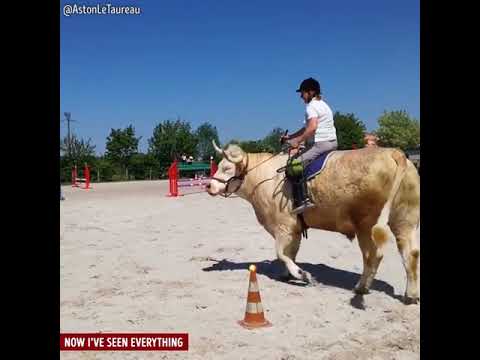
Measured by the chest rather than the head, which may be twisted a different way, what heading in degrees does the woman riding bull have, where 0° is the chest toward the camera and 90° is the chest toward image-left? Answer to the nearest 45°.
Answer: approximately 90°

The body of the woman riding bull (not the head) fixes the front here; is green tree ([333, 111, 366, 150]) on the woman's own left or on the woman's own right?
on the woman's own right

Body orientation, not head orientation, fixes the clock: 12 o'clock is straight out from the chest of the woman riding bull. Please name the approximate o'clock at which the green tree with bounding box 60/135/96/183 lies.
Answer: The green tree is roughly at 2 o'clock from the woman riding bull.

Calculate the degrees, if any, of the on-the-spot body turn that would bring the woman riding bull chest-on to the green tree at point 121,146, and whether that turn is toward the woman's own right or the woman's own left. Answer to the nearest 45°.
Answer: approximately 45° to the woman's own right

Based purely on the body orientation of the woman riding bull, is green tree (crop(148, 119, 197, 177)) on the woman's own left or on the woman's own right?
on the woman's own right

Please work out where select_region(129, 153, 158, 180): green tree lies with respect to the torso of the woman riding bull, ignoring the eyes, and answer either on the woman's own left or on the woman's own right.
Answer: on the woman's own right

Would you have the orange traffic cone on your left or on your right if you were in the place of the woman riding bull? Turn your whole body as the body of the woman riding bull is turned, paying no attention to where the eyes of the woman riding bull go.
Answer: on your left

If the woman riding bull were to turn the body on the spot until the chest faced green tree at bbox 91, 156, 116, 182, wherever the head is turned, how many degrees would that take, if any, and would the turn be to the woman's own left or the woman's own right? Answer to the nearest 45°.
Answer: approximately 45° to the woman's own right

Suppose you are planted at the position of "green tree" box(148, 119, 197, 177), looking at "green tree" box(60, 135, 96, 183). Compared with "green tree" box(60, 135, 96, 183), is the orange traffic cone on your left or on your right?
left

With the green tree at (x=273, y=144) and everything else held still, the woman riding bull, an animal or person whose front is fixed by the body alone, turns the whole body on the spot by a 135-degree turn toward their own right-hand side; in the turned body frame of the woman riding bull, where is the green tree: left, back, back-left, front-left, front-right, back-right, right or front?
front-left
